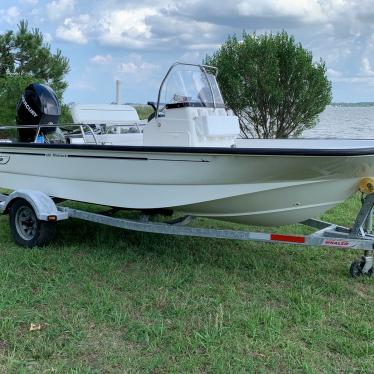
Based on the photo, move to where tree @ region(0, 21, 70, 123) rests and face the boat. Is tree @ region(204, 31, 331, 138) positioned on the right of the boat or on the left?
left

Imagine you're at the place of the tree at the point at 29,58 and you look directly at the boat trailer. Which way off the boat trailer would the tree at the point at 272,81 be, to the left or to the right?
left

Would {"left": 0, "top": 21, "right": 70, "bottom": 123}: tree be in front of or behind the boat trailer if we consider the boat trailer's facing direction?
behind

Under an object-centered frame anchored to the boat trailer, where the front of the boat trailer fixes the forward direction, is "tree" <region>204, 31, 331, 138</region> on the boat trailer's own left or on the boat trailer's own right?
on the boat trailer's own left

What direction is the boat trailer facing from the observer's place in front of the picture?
facing the viewer and to the right of the viewer

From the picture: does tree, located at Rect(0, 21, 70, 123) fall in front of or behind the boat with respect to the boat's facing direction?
behind

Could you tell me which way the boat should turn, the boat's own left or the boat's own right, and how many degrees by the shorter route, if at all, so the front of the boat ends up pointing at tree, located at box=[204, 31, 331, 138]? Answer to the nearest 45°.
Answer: approximately 135° to the boat's own left
